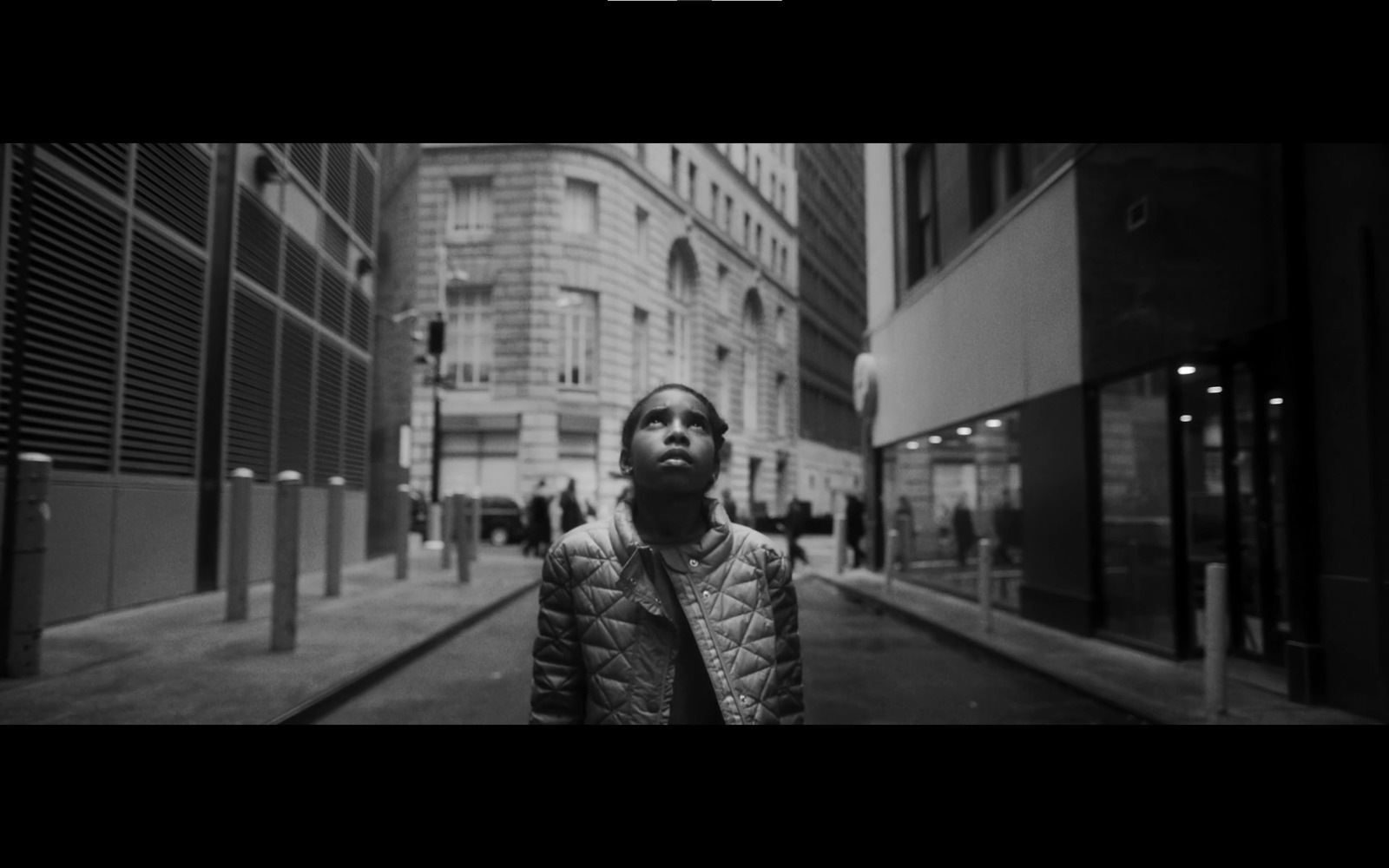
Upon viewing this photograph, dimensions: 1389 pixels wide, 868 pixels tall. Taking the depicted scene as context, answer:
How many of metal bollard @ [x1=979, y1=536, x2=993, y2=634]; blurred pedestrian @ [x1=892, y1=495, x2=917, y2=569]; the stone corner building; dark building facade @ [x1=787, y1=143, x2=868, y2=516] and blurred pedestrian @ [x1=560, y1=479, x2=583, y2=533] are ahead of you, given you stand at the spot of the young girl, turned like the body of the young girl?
0

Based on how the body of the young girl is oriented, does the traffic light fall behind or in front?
behind

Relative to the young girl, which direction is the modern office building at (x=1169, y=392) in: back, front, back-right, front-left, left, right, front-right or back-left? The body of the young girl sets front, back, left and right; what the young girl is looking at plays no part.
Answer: back-left

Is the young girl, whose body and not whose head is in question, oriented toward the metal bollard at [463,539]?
no

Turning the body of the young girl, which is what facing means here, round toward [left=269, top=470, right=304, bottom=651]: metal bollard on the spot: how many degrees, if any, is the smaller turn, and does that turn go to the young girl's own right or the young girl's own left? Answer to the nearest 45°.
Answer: approximately 135° to the young girl's own right

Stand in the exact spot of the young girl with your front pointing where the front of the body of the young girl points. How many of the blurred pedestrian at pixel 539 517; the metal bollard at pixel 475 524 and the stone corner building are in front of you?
0

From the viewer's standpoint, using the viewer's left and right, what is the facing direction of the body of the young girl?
facing the viewer

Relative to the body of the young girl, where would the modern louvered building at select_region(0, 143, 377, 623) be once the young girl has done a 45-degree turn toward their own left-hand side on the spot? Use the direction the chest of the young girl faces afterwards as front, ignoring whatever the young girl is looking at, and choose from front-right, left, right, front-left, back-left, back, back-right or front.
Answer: back

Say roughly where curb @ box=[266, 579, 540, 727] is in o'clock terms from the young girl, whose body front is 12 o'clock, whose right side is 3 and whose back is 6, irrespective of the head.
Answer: The curb is roughly at 5 o'clock from the young girl.

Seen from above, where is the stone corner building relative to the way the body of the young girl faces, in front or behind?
behind

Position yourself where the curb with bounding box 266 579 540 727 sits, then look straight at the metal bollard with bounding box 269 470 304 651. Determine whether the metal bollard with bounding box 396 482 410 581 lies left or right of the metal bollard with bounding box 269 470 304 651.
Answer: right

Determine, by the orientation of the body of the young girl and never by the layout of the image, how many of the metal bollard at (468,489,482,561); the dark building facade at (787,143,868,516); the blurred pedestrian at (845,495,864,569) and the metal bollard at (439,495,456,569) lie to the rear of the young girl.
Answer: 4

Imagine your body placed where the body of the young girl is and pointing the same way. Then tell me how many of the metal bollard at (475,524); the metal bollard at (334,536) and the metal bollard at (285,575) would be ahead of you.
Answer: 0

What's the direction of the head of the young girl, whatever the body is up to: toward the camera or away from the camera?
toward the camera

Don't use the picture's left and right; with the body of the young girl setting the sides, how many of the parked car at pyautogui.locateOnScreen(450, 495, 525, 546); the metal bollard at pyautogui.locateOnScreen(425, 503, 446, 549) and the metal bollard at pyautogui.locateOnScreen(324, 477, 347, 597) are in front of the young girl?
0

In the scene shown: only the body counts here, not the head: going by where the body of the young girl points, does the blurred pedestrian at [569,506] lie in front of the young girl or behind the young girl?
behind

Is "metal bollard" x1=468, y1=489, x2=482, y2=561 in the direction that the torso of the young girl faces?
no

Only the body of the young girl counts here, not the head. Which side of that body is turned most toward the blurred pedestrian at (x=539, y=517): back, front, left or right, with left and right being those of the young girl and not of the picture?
back

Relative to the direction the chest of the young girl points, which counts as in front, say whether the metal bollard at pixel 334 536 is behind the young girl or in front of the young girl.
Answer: behind
